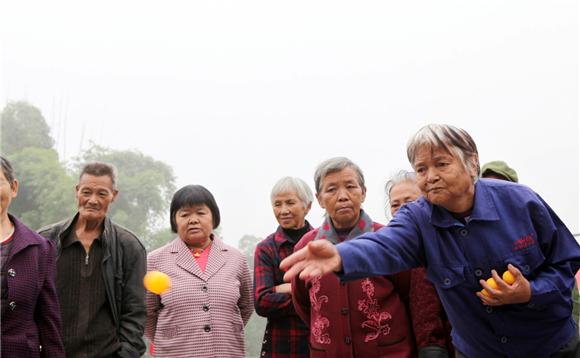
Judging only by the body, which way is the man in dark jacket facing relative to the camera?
toward the camera

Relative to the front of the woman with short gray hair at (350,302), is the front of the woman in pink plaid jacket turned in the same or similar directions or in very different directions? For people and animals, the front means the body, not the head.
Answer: same or similar directions

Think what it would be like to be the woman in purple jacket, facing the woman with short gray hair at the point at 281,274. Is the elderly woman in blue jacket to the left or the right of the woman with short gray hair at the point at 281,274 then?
right

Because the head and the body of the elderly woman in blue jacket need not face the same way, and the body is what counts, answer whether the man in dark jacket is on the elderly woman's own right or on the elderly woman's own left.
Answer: on the elderly woman's own right

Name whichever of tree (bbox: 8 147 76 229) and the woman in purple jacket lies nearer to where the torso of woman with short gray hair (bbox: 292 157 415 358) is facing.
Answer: the woman in purple jacket

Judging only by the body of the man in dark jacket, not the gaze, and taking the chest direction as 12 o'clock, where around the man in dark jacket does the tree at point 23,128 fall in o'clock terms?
The tree is roughly at 6 o'clock from the man in dark jacket.

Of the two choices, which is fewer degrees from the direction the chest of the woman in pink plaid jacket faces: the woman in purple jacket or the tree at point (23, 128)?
the woman in purple jacket

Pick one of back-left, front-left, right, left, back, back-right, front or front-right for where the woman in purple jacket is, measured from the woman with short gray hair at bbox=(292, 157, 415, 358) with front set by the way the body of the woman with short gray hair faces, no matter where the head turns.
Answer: right

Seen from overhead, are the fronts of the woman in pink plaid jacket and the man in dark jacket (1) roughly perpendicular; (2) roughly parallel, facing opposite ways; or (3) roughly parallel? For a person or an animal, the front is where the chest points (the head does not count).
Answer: roughly parallel

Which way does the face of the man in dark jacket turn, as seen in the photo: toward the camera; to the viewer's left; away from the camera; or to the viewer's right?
toward the camera

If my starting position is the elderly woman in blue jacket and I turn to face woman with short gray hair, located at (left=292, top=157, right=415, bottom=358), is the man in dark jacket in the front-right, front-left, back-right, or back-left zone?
front-left

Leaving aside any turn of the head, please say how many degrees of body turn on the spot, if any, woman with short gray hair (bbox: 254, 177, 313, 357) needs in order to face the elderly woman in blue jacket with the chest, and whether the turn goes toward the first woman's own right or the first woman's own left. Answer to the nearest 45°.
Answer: approximately 90° to the first woman's own left

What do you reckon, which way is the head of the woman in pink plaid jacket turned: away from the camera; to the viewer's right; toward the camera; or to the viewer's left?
toward the camera

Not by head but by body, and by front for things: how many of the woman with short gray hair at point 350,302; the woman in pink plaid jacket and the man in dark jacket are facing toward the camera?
3

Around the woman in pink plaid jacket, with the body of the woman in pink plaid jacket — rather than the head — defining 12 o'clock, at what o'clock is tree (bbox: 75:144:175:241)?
The tree is roughly at 6 o'clock from the woman in pink plaid jacket.

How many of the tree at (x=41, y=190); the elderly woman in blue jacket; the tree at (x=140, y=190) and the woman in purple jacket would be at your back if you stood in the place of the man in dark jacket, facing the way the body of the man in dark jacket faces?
2

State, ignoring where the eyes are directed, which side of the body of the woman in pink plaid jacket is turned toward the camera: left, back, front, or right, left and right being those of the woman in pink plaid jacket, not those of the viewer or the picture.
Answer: front
